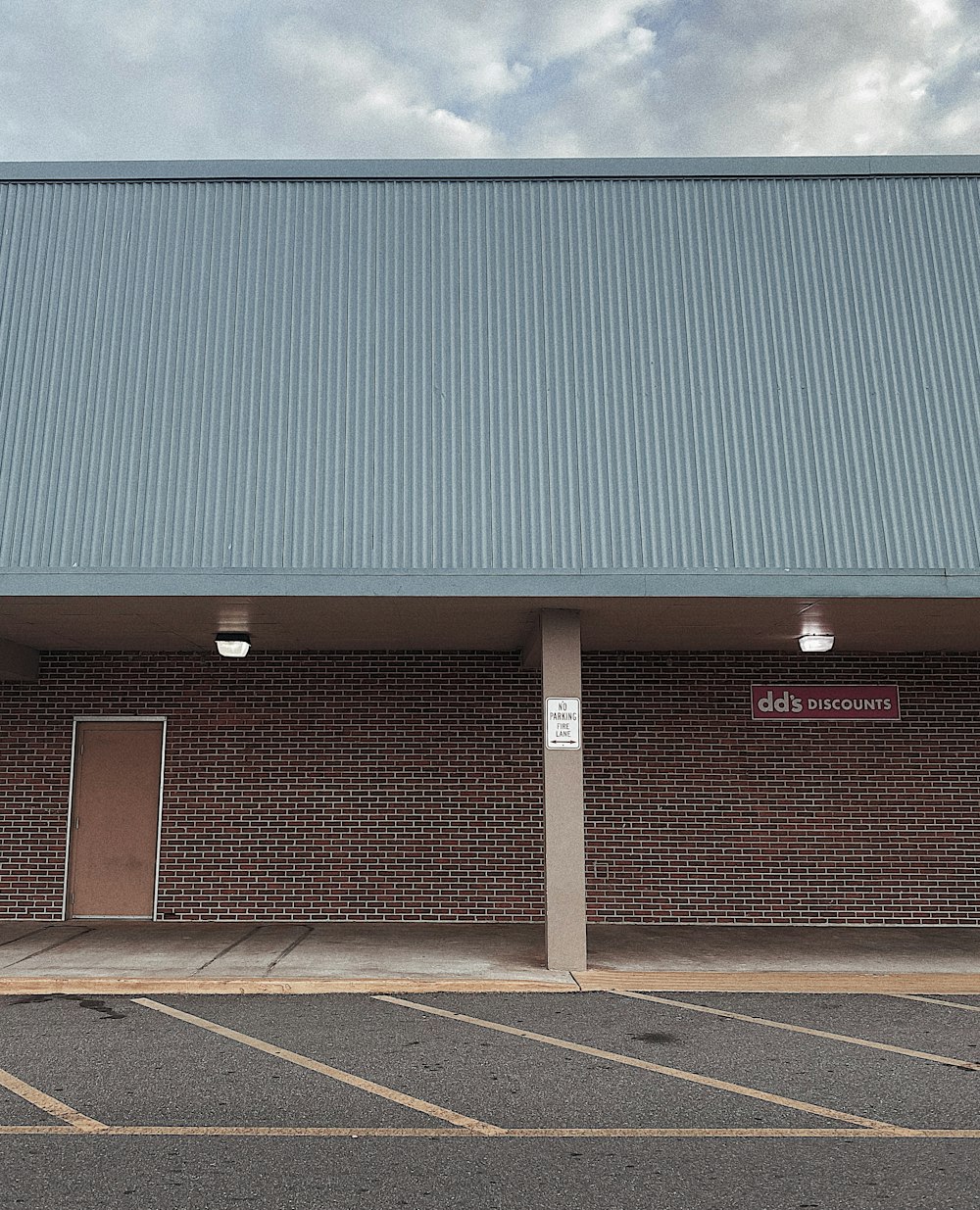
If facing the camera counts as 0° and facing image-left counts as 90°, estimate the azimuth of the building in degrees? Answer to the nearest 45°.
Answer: approximately 0°
